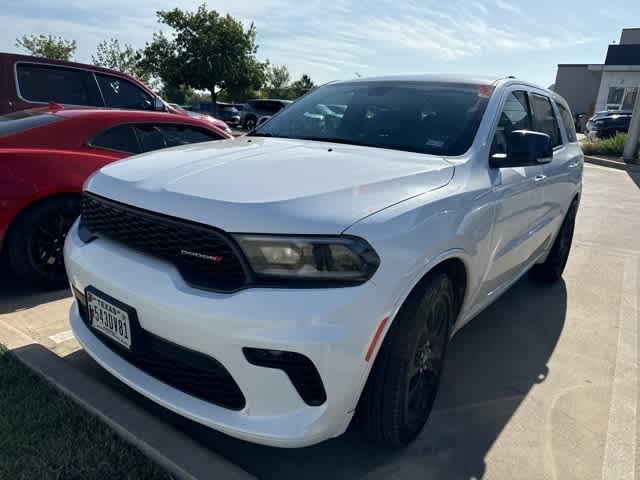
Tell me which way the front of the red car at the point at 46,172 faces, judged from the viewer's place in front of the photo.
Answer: facing away from the viewer and to the right of the viewer

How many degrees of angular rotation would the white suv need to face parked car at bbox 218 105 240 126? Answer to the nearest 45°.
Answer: approximately 135° to its right

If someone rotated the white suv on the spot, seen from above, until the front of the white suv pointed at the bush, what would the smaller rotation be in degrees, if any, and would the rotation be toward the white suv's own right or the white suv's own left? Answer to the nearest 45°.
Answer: approximately 180°

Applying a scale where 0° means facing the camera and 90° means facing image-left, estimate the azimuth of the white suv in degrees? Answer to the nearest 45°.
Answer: approximately 45°

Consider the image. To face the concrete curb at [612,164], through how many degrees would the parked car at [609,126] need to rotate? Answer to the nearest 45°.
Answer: approximately 45° to its left

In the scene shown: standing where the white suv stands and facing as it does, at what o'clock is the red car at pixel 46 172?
The red car is roughly at 3 o'clock from the white suv.

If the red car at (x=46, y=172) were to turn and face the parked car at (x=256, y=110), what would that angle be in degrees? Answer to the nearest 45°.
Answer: approximately 45° to its left
